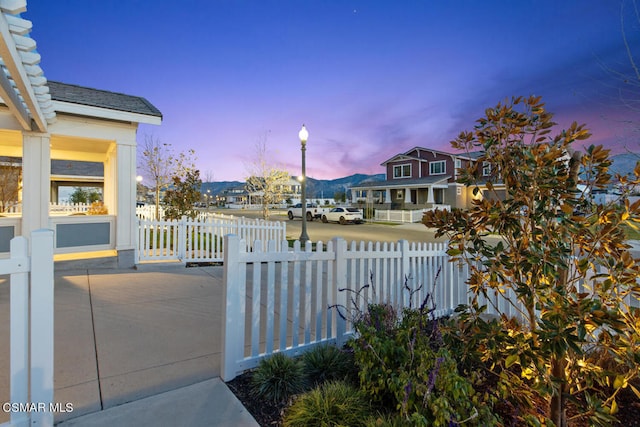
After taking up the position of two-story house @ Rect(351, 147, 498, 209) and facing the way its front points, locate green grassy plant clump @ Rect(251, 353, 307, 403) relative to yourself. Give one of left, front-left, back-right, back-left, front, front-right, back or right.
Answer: front-left

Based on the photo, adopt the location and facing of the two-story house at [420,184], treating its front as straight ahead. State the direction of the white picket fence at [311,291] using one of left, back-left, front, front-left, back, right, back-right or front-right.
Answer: front-left

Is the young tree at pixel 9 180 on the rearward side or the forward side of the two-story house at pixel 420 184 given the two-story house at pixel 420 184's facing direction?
on the forward side

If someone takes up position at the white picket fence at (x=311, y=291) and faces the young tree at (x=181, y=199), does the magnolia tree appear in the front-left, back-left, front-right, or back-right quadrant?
back-right

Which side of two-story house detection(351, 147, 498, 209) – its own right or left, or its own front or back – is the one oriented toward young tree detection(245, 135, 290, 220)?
front

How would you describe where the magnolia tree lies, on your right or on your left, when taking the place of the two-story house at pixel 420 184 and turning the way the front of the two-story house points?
on your left

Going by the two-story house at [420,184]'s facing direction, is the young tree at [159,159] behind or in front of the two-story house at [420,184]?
in front

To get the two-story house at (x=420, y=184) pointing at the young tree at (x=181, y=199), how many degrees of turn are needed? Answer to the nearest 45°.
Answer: approximately 45° to its left

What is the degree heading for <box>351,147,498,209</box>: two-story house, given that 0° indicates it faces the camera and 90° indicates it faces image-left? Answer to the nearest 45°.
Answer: approximately 45°
